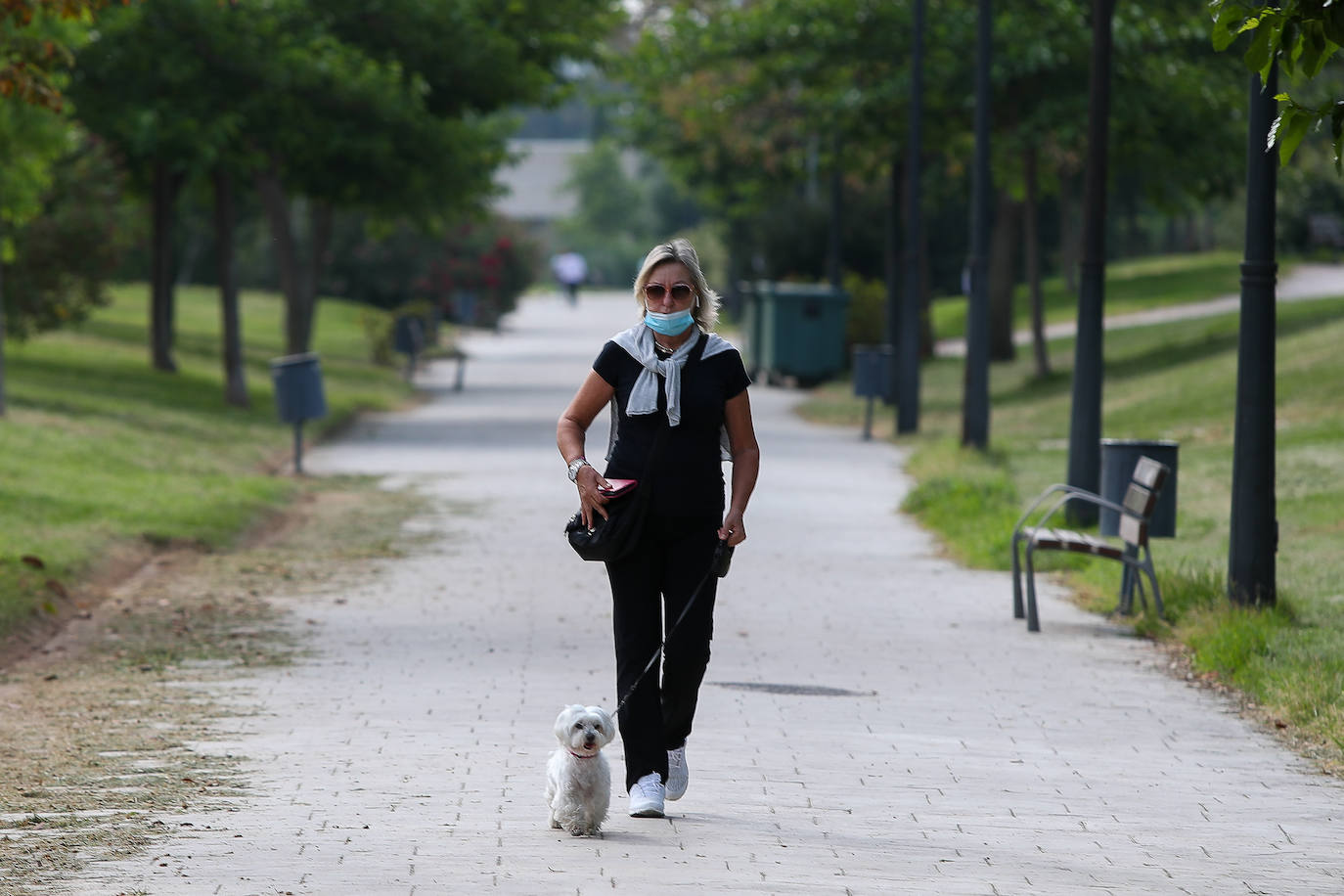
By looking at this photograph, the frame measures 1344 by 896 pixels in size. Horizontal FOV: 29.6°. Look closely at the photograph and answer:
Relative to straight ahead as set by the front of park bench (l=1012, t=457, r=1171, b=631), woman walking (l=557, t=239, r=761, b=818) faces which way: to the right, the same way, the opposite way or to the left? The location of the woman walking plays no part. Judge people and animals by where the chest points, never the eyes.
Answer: to the left

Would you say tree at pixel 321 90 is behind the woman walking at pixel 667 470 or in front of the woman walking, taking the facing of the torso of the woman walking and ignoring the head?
behind

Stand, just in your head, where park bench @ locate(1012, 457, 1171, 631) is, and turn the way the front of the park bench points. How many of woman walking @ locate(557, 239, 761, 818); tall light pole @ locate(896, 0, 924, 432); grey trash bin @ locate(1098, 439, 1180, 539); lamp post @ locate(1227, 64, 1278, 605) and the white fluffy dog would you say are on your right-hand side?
2

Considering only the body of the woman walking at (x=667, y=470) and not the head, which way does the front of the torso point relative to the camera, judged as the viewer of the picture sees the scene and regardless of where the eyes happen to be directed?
toward the camera

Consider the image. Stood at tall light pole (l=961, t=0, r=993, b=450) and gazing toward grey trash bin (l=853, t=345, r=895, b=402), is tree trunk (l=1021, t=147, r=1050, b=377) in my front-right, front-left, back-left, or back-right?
front-right

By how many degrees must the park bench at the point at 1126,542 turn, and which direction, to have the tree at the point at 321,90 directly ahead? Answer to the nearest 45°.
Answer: approximately 45° to its right

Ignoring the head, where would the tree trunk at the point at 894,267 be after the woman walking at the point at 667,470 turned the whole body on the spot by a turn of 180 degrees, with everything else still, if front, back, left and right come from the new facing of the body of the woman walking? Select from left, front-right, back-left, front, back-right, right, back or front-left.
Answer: front

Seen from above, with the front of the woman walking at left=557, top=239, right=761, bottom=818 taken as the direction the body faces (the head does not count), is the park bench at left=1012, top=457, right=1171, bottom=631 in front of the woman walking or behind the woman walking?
behind

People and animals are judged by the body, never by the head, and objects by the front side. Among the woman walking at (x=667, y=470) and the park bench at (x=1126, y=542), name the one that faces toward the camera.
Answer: the woman walking

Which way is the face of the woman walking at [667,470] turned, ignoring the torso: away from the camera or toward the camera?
toward the camera

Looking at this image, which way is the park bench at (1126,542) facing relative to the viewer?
to the viewer's left

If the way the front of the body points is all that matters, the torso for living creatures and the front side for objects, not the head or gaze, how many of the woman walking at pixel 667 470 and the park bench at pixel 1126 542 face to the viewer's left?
1

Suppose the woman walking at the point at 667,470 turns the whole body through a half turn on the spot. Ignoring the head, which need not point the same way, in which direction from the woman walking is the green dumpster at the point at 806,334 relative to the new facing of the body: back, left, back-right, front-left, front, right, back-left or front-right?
front

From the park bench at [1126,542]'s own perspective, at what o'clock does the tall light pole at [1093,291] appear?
The tall light pole is roughly at 3 o'clock from the park bench.
